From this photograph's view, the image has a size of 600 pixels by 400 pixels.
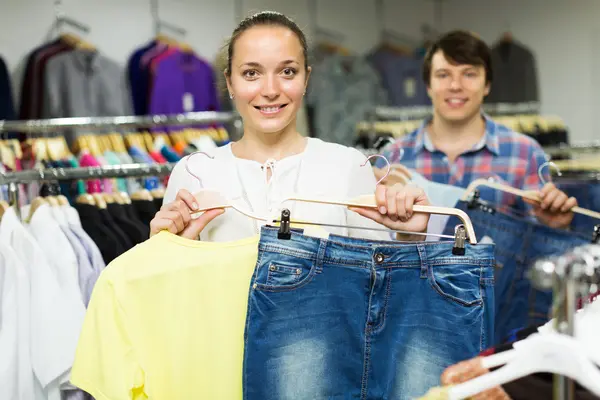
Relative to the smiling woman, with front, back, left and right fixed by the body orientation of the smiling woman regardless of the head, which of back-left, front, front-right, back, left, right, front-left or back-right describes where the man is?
back-left

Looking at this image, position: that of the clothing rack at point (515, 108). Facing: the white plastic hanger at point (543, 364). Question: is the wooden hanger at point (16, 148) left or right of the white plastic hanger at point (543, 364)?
right

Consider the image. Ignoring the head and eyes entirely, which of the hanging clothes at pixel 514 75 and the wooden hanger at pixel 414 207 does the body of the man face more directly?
the wooden hanger

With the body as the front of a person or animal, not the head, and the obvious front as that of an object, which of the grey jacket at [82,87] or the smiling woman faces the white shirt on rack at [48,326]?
the grey jacket

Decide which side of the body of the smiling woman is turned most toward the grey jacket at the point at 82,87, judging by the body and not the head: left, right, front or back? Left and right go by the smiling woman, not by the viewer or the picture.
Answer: back

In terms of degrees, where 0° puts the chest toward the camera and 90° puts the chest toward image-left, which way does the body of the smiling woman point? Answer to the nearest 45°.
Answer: approximately 0°

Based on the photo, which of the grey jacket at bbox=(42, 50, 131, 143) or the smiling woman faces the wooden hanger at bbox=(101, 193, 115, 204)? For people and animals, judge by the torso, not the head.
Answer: the grey jacket
